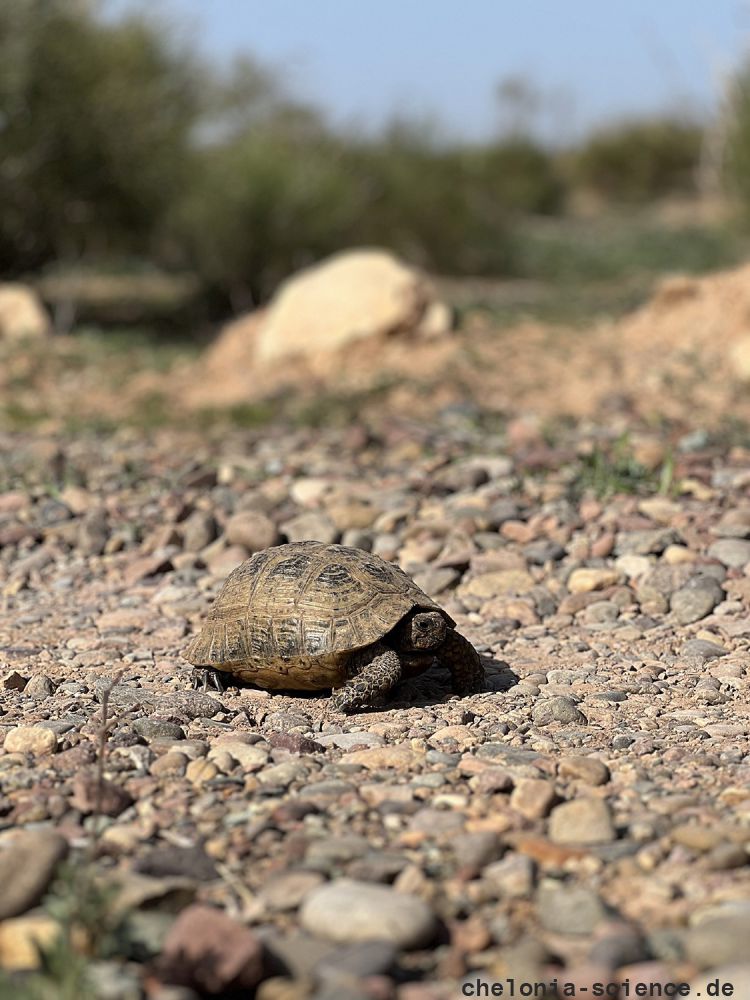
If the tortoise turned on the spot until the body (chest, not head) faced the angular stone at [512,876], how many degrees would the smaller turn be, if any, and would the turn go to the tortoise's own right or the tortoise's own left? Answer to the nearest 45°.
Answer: approximately 45° to the tortoise's own right

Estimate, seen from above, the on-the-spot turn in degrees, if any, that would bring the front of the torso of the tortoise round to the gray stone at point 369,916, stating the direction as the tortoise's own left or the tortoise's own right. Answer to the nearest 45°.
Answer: approximately 45° to the tortoise's own right

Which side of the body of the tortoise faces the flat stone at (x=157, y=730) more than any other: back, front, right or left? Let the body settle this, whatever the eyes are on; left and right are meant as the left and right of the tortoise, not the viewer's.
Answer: right

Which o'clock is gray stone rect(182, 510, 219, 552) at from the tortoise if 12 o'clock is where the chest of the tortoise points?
The gray stone is roughly at 7 o'clock from the tortoise.

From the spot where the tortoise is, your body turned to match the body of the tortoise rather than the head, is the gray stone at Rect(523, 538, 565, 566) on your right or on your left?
on your left

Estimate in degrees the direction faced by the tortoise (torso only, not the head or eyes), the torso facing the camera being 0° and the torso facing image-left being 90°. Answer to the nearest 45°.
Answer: approximately 315°

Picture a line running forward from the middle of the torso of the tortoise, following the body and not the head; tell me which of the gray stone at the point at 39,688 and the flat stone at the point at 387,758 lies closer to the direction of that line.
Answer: the flat stone

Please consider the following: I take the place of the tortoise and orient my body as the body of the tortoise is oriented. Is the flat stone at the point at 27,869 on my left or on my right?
on my right

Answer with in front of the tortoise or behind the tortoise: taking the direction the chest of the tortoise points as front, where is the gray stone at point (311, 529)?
behind

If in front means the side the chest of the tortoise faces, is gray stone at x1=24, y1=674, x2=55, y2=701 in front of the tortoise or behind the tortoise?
behind
